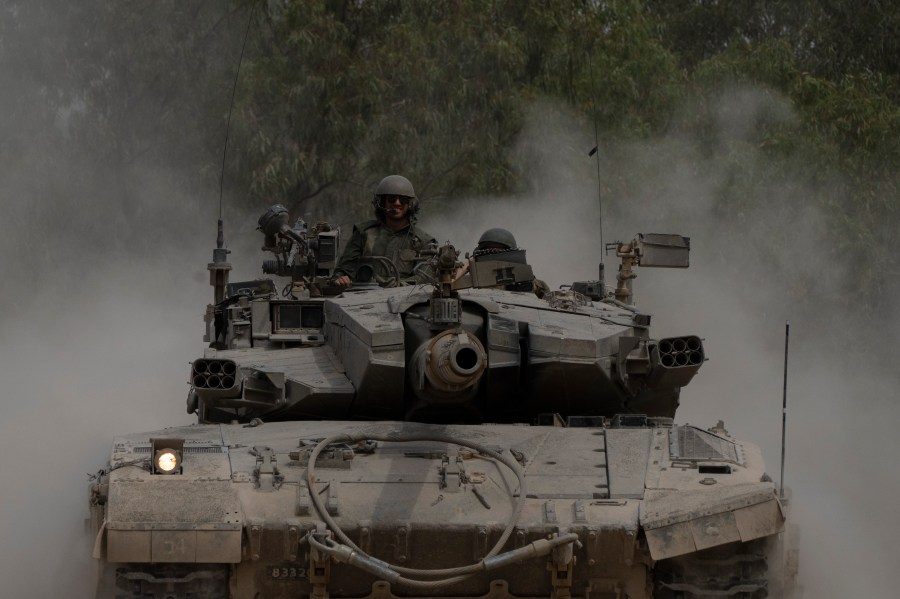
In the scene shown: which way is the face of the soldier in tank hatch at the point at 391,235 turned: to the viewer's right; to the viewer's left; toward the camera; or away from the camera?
toward the camera

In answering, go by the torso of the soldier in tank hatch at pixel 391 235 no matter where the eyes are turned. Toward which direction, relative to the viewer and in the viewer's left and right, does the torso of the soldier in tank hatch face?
facing the viewer
